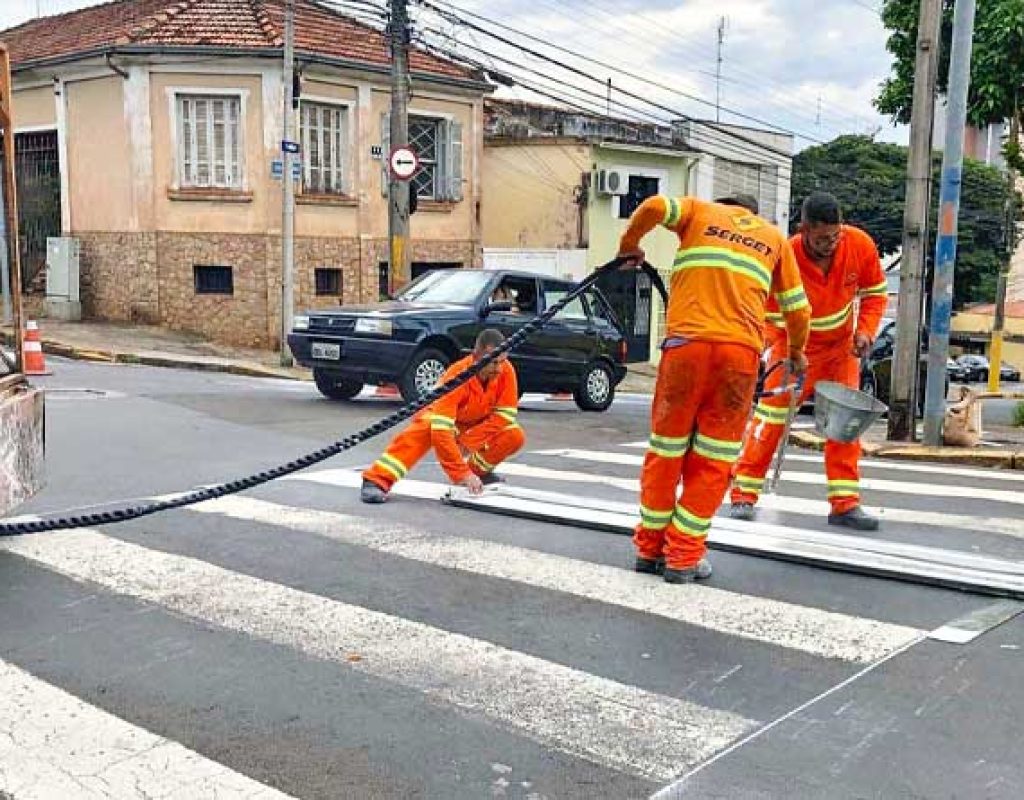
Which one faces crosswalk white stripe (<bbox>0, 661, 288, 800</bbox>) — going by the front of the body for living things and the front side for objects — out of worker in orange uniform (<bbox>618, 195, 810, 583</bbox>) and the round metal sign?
the round metal sign

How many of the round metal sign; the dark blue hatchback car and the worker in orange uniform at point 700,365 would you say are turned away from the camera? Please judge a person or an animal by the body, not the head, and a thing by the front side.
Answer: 1

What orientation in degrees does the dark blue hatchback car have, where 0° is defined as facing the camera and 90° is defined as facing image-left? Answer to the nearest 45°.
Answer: approximately 45°

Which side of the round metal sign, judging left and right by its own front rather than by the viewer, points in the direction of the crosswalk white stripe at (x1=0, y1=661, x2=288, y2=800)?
front

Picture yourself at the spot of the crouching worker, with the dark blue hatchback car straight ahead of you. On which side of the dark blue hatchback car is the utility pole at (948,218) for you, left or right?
right

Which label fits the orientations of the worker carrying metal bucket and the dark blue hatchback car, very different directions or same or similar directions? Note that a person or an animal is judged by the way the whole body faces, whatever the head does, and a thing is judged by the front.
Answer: same or similar directions

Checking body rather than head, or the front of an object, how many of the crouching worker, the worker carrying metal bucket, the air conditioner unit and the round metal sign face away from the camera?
0

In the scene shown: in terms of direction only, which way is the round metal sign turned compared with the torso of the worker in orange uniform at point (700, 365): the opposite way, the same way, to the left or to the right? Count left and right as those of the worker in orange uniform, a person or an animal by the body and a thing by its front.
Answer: the opposite way

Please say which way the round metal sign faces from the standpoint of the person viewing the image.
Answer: facing the viewer

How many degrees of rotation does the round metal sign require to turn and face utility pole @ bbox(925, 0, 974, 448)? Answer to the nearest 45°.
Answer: approximately 45° to its left

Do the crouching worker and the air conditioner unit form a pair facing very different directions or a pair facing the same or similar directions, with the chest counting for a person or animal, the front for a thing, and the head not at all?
same or similar directions

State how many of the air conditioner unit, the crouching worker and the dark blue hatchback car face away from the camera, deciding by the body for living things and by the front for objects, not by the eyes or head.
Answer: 0

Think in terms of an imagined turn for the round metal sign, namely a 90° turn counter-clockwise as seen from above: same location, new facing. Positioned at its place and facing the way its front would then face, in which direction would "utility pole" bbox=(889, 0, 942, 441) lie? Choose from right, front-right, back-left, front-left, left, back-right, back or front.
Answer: front-right

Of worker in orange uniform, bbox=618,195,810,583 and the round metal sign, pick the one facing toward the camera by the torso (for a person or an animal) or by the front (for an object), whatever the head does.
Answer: the round metal sign

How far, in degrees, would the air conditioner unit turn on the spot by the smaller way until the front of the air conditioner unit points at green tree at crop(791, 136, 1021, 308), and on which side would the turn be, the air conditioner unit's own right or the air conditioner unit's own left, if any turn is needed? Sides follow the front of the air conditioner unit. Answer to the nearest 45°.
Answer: approximately 90° to the air conditioner unit's own left

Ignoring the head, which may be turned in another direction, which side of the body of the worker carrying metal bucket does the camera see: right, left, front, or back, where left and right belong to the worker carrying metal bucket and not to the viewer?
front

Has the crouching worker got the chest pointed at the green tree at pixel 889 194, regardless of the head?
no

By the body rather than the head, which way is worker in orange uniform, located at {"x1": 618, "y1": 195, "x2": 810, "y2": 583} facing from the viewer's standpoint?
away from the camera

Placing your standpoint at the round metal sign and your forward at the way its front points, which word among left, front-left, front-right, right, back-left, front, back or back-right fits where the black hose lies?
front
